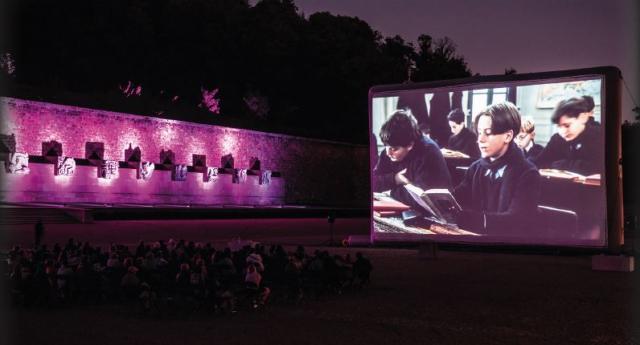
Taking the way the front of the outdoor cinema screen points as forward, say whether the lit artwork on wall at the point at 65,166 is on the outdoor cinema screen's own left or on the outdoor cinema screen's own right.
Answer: on the outdoor cinema screen's own right

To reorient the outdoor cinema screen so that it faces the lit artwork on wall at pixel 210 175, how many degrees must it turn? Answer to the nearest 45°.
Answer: approximately 90° to its right

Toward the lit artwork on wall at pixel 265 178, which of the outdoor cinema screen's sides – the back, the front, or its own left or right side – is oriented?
right

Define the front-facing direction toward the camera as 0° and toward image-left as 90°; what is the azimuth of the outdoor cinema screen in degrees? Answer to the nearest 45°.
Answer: approximately 45°

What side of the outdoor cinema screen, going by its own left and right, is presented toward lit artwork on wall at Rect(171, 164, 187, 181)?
right

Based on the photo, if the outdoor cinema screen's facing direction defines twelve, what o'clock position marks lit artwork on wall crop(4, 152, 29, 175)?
The lit artwork on wall is roughly at 2 o'clock from the outdoor cinema screen.

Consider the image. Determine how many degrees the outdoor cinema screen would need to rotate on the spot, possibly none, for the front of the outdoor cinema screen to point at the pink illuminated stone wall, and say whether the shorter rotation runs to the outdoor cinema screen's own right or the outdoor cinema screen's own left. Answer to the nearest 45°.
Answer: approximately 90° to the outdoor cinema screen's own right

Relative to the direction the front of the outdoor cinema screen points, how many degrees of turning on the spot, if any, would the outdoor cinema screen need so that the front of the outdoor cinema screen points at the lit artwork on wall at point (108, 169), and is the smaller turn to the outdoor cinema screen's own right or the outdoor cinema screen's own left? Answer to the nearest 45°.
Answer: approximately 90° to the outdoor cinema screen's own right
